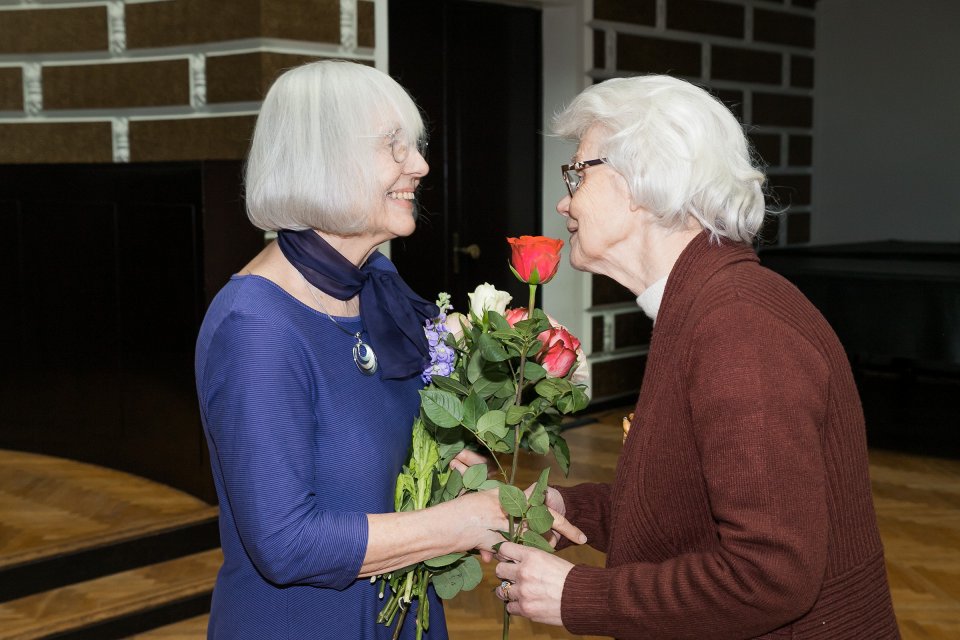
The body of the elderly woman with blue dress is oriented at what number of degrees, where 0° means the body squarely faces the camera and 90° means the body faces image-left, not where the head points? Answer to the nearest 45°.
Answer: approximately 315°

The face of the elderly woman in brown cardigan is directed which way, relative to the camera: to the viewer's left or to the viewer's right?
to the viewer's left

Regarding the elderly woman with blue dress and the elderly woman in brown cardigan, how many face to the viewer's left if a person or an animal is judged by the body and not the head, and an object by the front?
1

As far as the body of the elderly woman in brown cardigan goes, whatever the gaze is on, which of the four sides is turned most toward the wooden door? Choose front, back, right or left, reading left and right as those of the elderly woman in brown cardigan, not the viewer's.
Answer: right

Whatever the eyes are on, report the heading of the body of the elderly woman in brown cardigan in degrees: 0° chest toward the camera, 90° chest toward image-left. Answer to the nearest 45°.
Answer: approximately 90°

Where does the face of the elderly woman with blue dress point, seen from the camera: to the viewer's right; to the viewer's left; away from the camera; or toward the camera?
to the viewer's right
